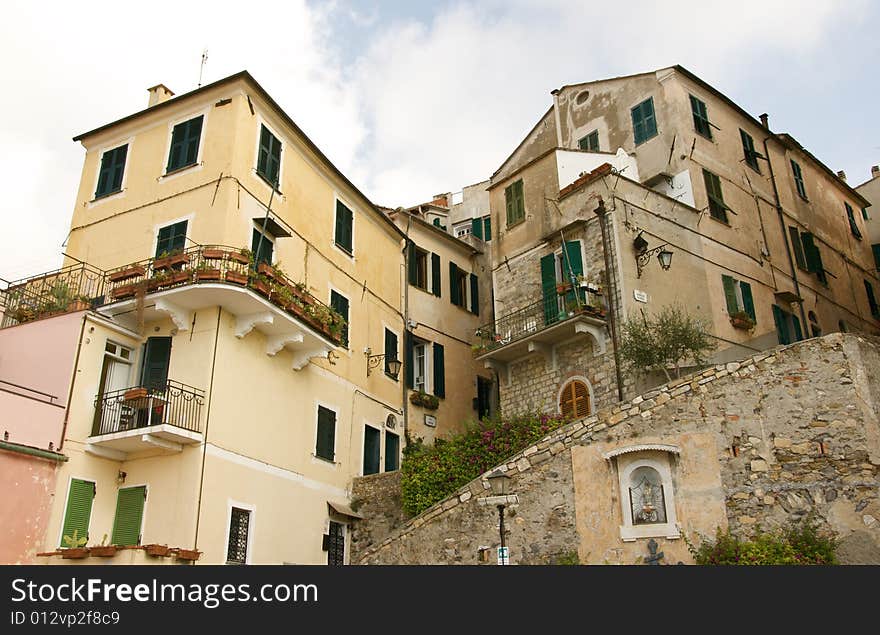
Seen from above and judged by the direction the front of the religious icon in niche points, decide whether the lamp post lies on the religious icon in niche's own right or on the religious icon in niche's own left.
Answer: on the religious icon in niche's own right

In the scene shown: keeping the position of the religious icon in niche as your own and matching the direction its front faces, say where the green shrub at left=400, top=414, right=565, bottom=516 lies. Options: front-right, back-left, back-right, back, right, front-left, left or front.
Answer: back-right

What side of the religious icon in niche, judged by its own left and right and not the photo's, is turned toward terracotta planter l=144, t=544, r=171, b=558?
right

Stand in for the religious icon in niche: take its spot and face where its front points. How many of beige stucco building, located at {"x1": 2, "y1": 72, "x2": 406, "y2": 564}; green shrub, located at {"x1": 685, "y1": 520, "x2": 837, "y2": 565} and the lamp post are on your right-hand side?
2

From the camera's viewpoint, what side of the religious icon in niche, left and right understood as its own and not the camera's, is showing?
front

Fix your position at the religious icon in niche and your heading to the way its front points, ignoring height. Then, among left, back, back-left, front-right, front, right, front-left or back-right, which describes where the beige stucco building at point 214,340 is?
right

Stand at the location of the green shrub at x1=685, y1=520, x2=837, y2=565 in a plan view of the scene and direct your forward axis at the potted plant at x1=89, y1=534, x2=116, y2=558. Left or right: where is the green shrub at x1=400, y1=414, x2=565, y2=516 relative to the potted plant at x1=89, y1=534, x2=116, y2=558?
right

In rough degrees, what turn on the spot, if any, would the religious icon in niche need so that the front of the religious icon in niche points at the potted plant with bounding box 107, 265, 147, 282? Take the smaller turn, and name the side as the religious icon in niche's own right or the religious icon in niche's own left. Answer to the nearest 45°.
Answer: approximately 90° to the religious icon in niche's own right

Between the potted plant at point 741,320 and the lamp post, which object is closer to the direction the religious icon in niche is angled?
the lamp post

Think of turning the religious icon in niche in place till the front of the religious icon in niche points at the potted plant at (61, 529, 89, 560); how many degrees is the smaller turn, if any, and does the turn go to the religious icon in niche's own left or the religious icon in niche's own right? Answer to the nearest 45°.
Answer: approximately 90° to the religious icon in niche's own right

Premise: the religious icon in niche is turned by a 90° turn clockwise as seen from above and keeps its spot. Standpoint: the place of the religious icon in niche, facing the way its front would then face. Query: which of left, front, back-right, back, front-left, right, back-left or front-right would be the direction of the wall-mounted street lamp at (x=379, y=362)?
front-right

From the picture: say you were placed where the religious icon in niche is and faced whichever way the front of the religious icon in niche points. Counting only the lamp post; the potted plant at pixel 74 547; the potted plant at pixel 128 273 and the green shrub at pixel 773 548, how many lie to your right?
3
